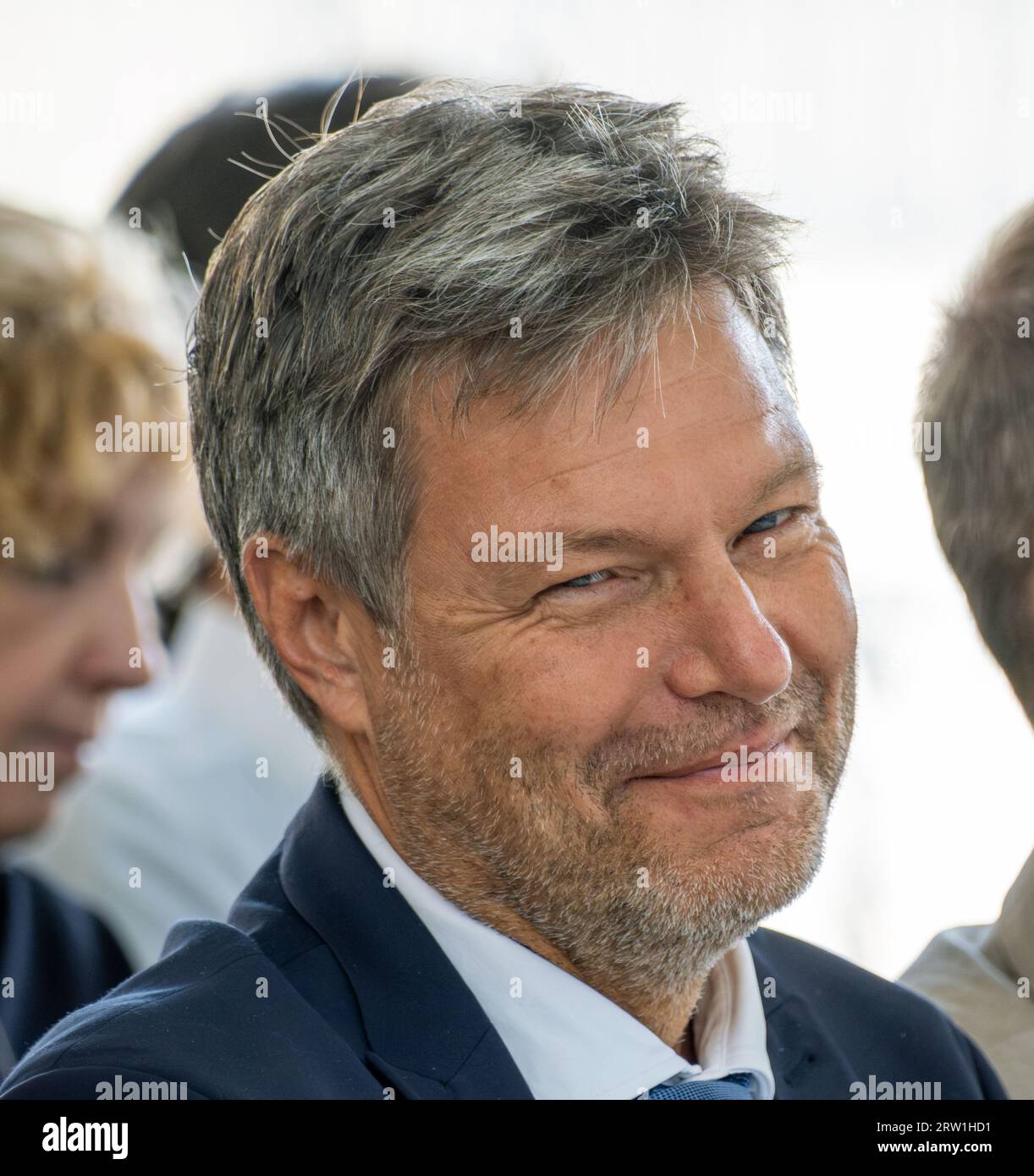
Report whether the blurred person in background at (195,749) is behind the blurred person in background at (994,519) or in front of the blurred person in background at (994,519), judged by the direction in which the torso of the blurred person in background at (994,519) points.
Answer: behind

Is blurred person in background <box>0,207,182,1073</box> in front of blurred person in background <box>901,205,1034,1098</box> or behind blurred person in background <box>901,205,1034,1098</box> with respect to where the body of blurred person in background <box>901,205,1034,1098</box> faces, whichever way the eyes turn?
behind
